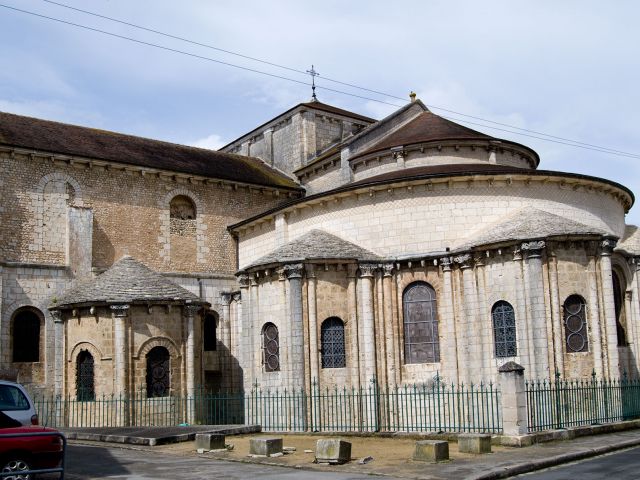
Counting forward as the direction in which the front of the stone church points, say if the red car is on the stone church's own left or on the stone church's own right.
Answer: on the stone church's own left

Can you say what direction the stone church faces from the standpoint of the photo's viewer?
facing away from the viewer and to the left of the viewer

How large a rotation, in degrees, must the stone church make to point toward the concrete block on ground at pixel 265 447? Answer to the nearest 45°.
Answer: approximately 135° to its left

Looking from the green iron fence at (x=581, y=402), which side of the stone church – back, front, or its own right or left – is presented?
back

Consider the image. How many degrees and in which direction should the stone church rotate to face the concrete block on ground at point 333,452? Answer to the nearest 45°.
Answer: approximately 135° to its left

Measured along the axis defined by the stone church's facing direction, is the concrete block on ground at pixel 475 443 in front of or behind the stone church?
behind
